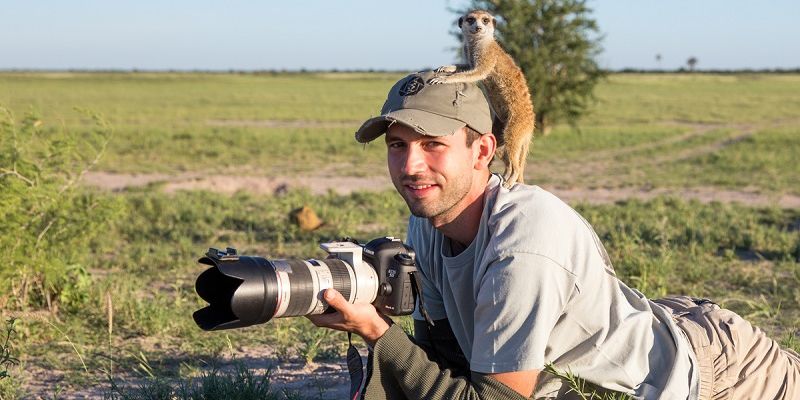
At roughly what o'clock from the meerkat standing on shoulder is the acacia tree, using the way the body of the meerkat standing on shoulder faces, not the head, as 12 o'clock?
The acacia tree is roughly at 3 o'clock from the meerkat standing on shoulder.

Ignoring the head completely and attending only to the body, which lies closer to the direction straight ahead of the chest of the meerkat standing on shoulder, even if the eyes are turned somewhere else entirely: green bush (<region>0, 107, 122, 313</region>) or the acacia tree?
the green bush

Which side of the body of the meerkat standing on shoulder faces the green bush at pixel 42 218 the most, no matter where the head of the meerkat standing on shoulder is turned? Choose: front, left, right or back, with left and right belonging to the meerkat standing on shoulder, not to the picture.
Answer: front

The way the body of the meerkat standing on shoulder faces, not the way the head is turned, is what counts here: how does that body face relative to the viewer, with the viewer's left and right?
facing to the left of the viewer
